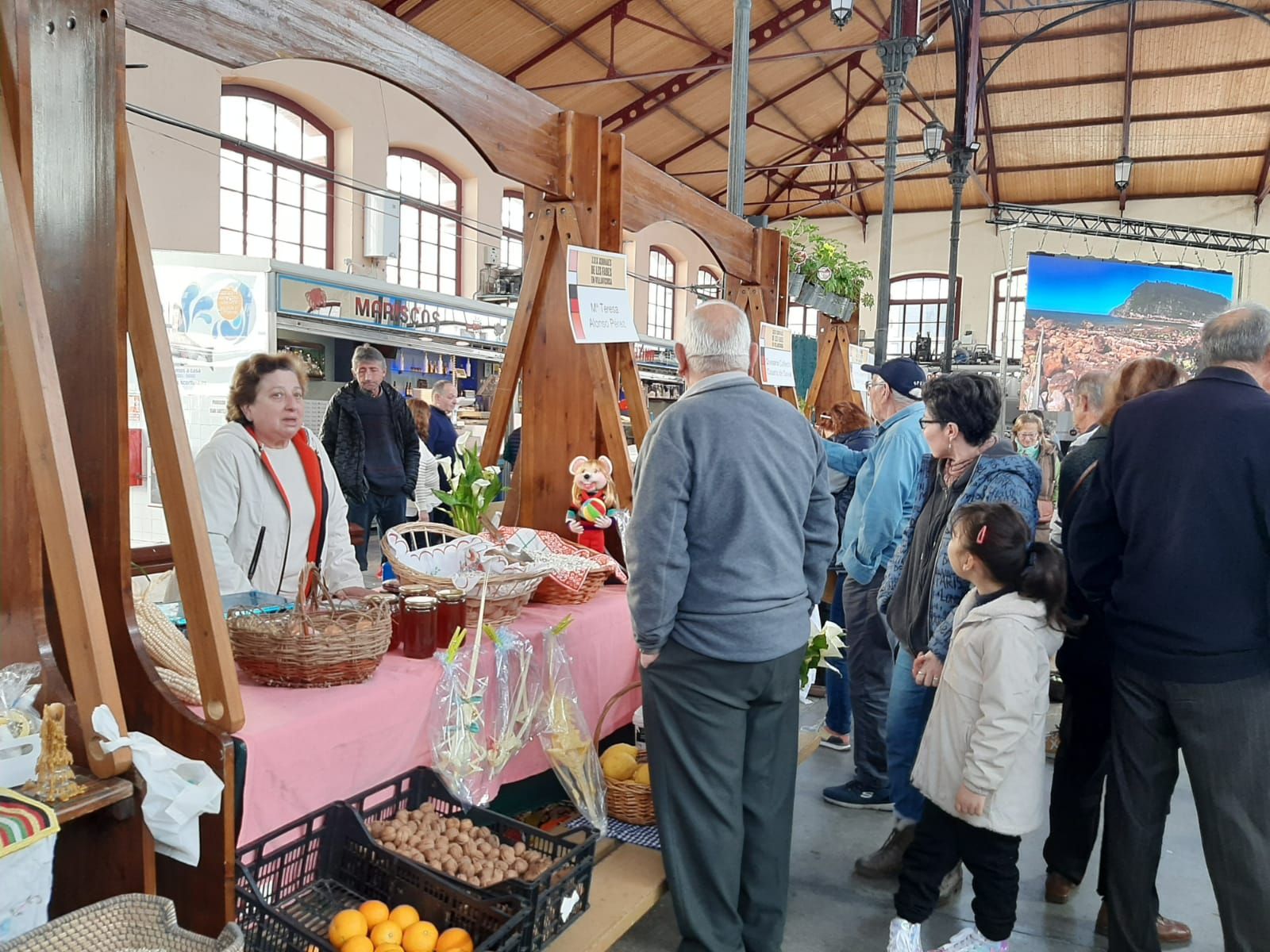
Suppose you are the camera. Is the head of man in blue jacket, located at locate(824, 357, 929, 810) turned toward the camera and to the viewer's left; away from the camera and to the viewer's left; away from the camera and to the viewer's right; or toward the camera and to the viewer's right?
away from the camera and to the viewer's left

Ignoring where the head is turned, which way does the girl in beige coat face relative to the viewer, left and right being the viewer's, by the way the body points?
facing to the left of the viewer

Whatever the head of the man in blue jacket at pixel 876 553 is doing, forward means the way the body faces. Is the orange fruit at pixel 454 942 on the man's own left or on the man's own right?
on the man's own left

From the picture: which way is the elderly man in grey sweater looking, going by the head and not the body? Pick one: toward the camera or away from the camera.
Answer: away from the camera

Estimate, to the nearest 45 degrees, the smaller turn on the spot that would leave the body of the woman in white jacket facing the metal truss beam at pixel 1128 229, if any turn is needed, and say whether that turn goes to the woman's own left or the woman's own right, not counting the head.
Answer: approximately 90° to the woman's own left

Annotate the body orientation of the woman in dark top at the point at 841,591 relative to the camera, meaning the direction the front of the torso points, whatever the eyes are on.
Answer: to the viewer's left

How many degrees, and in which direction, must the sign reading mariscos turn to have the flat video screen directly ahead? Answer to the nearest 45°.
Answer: approximately 45° to its left

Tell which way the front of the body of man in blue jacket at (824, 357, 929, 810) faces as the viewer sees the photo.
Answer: to the viewer's left

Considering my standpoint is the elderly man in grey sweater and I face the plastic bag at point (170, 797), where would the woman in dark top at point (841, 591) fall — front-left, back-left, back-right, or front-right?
back-right

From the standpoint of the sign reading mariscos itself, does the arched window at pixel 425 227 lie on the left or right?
on its left

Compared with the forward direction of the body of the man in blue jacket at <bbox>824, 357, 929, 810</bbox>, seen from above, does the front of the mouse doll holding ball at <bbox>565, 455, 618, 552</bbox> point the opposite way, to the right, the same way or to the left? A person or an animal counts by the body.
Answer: to the left

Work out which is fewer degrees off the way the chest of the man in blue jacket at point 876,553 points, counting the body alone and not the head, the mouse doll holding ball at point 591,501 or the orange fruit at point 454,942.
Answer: the mouse doll holding ball

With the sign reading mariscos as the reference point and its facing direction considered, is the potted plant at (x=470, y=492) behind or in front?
in front

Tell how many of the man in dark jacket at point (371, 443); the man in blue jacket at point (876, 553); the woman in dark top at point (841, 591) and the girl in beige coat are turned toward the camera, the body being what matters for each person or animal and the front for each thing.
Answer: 1

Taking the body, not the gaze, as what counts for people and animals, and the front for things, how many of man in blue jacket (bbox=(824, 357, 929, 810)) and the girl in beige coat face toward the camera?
0
